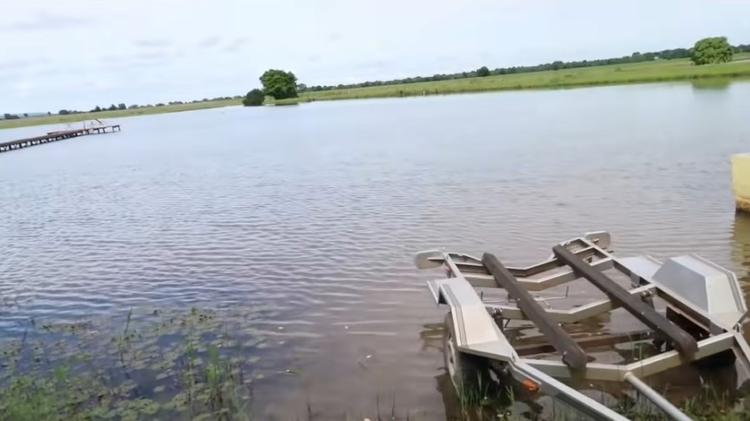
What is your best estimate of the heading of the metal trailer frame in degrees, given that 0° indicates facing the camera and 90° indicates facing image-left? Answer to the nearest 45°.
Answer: approximately 315°

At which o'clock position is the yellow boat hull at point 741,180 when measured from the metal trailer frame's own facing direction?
The yellow boat hull is roughly at 8 o'clock from the metal trailer frame.
